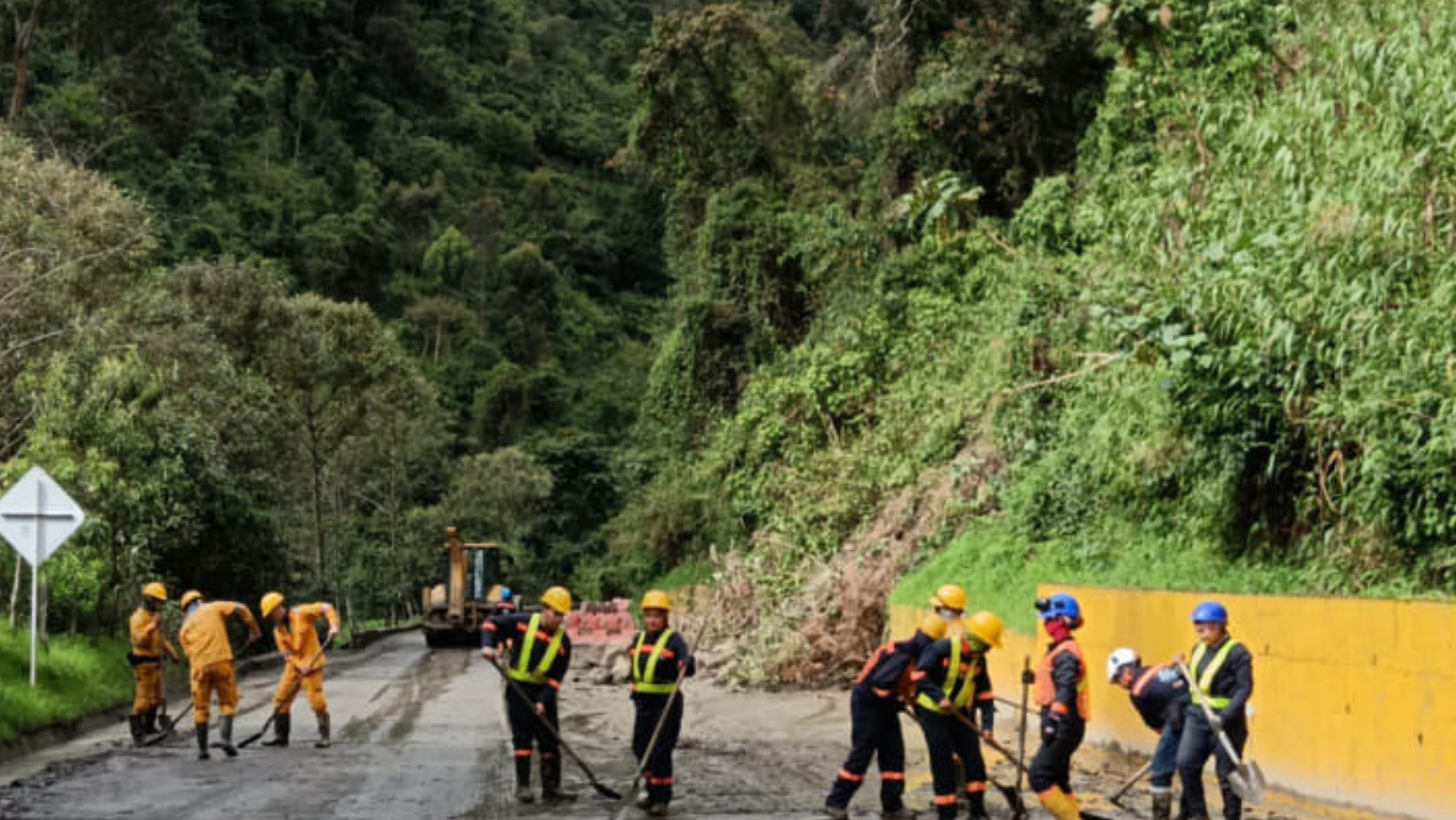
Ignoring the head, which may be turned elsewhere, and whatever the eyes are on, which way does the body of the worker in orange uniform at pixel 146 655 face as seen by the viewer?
to the viewer's right

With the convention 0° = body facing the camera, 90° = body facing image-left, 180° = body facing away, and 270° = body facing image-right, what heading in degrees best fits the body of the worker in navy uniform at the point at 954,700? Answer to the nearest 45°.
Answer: approximately 315°

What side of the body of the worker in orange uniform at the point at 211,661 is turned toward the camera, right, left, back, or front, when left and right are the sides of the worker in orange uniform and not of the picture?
back

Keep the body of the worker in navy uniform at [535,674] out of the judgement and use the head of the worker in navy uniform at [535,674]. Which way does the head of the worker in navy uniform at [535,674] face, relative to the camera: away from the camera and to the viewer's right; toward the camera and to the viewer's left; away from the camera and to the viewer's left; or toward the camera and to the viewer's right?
toward the camera and to the viewer's right

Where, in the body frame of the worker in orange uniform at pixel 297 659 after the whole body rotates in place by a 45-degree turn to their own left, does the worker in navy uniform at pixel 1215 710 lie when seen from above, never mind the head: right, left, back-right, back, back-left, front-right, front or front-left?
front-left
